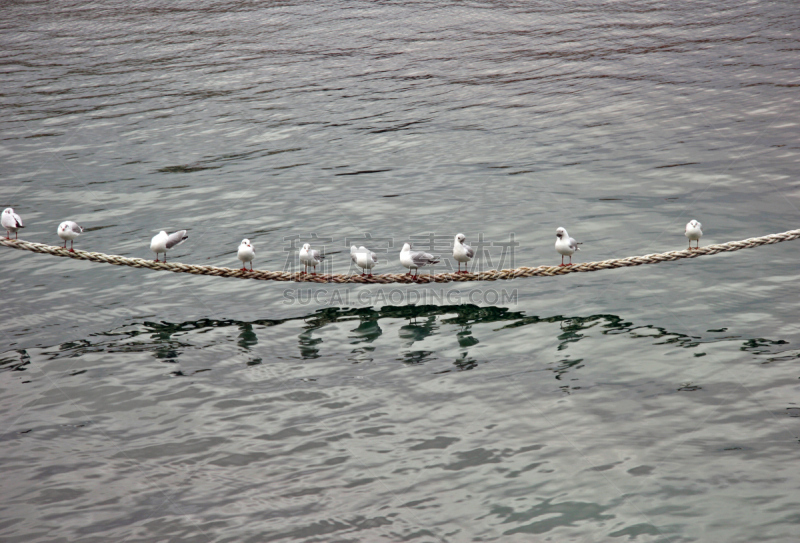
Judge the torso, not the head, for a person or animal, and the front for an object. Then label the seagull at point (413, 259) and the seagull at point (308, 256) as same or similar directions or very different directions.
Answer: same or similar directions

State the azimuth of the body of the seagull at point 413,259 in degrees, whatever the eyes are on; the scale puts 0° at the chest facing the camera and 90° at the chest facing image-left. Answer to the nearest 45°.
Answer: approximately 45°

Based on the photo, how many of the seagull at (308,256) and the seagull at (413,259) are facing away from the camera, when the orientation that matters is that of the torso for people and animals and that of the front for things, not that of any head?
0

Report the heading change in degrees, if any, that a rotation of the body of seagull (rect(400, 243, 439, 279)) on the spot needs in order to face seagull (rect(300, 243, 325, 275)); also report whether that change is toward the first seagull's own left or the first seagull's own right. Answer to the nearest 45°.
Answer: approximately 45° to the first seagull's own right

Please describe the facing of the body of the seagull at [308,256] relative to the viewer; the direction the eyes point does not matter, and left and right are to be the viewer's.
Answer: facing the viewer and to the left of the viewer

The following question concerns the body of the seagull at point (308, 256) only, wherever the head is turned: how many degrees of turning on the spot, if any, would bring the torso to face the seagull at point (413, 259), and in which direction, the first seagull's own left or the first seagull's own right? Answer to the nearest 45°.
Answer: approximately 135° to the first seagull's own left
